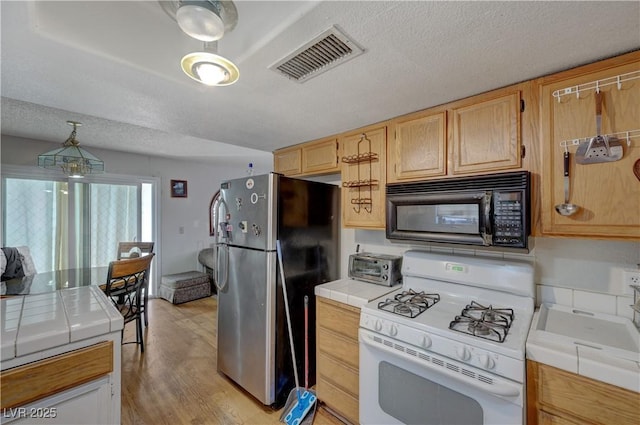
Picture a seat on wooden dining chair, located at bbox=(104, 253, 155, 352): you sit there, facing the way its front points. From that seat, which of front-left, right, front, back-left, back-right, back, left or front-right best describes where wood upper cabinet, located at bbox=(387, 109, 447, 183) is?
back

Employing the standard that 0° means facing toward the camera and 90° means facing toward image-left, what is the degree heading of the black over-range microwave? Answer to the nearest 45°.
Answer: approximately 45°

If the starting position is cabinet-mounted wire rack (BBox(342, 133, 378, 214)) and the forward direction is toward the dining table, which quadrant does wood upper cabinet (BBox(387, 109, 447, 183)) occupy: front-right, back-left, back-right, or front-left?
back-left

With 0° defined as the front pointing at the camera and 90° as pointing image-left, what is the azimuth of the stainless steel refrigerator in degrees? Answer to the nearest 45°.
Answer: approximately 45°

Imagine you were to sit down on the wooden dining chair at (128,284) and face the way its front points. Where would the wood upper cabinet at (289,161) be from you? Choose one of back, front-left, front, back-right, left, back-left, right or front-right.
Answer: back

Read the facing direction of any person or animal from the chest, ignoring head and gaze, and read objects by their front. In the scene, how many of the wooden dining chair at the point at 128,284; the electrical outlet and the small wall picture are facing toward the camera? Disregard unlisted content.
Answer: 2

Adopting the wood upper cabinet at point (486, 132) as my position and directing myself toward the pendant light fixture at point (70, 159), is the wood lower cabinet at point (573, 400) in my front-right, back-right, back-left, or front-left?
back-left

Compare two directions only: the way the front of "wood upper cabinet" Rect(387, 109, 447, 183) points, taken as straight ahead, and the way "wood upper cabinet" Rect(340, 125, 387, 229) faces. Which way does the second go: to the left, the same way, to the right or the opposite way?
the same way

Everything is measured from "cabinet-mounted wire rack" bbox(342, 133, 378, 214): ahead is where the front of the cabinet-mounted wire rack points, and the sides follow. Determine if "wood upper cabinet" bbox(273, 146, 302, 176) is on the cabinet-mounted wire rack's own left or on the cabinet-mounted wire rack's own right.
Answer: on the cabinet-mounted wire rack's own right

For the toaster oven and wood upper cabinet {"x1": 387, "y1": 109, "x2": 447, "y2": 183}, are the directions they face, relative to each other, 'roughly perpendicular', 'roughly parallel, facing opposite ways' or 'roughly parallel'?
roughly parallel

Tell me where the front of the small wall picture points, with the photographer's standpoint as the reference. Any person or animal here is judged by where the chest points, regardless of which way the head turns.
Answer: facing the viewer

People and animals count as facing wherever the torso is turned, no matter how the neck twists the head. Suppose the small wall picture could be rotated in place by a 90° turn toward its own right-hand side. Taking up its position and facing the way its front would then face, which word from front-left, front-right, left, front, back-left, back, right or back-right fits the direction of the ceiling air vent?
left

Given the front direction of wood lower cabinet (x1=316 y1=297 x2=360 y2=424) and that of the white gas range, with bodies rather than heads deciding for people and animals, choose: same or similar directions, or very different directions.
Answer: same or similar directions

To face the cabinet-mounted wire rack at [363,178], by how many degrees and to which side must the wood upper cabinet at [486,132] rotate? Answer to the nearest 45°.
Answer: approximately 45° to its right

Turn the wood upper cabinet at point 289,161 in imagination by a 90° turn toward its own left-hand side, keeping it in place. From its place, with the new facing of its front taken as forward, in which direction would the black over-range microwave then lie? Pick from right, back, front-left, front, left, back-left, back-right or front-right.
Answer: front

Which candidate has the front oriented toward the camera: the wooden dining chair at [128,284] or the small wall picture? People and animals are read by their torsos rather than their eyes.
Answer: the small wall picture

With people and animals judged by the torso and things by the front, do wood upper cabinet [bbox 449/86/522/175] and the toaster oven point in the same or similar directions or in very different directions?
same or similar directions
